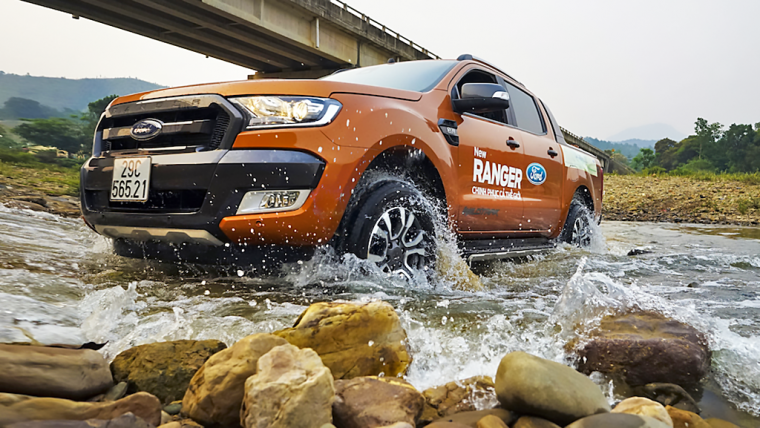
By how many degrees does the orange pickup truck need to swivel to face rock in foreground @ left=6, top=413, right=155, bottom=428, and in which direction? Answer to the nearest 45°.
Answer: approximately 45° to its left

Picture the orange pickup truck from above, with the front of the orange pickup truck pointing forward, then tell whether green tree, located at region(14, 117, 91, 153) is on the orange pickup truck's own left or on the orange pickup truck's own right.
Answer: on the orange pickup truck's own right

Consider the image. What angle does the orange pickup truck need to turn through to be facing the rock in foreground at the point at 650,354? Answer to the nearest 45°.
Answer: approximately 90° to its left

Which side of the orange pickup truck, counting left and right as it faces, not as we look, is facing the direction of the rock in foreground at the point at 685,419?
left

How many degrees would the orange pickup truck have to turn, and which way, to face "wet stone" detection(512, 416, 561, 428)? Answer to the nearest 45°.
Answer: approximately 90° to its left

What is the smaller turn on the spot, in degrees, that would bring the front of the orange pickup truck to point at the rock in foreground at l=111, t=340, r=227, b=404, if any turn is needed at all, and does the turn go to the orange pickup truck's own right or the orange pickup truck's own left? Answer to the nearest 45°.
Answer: approximately 45° to the orange pickup truck's own left

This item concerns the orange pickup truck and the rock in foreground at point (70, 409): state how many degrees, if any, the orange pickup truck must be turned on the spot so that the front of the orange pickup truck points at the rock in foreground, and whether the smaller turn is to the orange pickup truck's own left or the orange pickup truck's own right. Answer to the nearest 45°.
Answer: approximately 45° to the orange pickup truck's own left

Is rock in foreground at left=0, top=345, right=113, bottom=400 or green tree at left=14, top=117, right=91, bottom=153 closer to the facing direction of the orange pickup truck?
the rock in foreground

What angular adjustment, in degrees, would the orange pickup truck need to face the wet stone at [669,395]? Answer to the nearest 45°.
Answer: approximately 90° to its left

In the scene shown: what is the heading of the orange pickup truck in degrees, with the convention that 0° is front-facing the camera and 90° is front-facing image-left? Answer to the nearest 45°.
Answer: approximately 45°

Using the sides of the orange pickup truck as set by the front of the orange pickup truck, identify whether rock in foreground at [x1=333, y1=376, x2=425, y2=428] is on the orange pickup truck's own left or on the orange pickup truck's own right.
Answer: on the orange pickup truck's own left
